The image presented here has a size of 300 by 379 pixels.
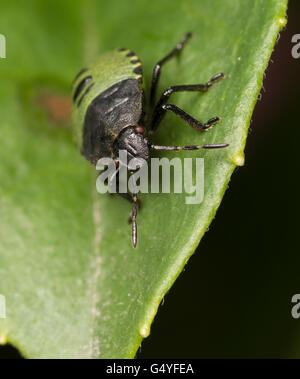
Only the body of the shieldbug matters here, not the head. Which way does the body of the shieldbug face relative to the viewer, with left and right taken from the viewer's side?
facing the viewer and to the right of the viewer
